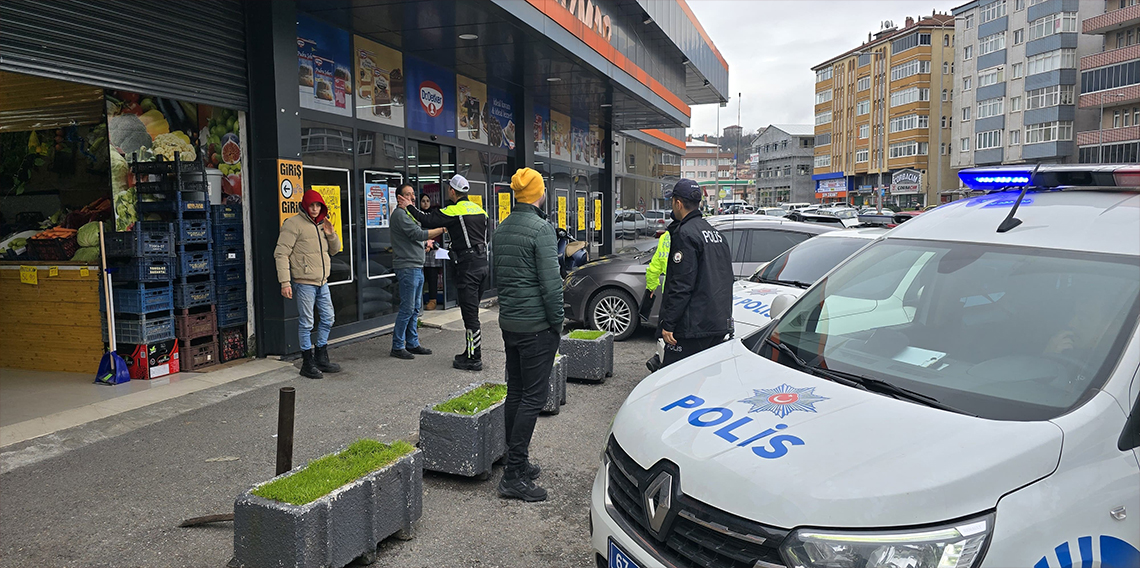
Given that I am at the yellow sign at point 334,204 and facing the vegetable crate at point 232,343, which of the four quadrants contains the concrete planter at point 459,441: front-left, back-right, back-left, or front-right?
front-left

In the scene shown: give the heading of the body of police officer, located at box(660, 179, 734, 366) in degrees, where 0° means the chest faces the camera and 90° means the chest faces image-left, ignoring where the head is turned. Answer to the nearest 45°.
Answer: approximately 135°

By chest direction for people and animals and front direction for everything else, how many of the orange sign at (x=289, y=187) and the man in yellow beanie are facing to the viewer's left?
0

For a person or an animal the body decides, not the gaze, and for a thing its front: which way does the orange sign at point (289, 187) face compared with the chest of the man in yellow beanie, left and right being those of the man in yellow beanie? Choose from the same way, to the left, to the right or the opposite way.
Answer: to the right

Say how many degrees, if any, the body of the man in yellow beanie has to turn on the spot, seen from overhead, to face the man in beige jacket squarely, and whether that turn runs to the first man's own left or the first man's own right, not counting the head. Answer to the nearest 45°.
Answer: approximately 90° to the first man's own left

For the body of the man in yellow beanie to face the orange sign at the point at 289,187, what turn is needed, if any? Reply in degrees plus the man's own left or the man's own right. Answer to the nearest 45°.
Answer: approximately 90° to the man's own left

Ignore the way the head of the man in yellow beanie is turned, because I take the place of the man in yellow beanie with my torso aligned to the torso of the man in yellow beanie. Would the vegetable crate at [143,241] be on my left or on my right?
on my left

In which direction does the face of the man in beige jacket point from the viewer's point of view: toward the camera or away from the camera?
toward the camera

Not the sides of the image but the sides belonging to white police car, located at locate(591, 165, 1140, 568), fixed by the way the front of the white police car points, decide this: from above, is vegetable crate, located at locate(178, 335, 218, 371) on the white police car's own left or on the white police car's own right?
on the white police car's own right

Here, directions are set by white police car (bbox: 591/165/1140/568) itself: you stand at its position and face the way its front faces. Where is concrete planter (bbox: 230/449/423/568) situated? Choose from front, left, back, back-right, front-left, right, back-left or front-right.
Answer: front-right

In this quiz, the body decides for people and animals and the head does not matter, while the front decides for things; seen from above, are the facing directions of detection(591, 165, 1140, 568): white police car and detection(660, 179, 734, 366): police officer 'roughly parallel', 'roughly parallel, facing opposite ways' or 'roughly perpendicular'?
roughly perpendicular

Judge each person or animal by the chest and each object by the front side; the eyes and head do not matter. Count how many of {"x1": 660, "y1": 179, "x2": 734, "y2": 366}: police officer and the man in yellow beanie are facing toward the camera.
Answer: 0

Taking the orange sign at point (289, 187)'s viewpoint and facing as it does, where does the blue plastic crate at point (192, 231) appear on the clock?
The blue plastic crate is roughly at 4 o'clock from the orange sign.

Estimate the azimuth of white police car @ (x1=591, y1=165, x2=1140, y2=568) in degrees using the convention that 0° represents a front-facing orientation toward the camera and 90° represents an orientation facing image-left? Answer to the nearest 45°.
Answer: approximately 45°

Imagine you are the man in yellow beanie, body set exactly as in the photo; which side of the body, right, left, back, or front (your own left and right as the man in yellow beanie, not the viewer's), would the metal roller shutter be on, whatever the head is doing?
left
